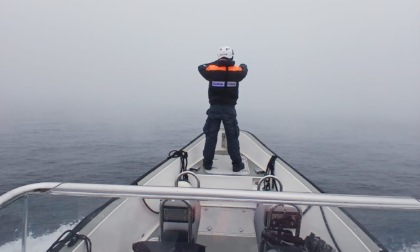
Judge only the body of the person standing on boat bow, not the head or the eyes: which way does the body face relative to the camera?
away from the camera
